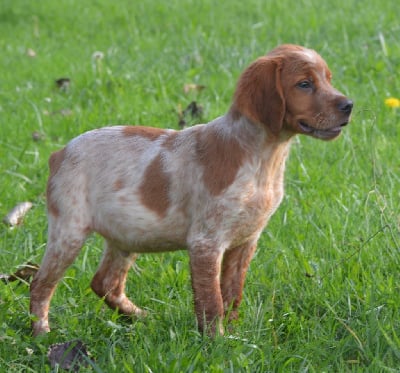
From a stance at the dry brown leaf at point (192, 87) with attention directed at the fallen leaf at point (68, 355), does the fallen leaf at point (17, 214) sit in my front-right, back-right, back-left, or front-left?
front-right

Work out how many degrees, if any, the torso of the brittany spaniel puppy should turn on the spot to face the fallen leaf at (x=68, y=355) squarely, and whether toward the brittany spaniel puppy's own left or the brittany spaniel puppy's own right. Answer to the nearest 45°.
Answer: approximately 135° to the brittany spaniel puppy's own right

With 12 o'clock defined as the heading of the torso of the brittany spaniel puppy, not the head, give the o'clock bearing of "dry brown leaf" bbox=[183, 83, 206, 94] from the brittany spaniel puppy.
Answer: The dry brown leaf is roughly at 9 o'clock from the brittany spaniel puppy.

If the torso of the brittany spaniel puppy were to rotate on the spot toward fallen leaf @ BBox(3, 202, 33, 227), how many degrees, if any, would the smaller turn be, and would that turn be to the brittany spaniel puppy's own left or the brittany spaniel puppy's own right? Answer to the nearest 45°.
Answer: approximately 135° to the brittany spaniel puppy's own left

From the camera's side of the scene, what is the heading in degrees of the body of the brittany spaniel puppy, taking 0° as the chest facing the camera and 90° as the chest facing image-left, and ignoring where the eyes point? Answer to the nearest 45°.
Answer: approximately 270°

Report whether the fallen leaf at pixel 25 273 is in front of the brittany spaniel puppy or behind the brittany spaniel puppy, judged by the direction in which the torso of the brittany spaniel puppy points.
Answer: behind
